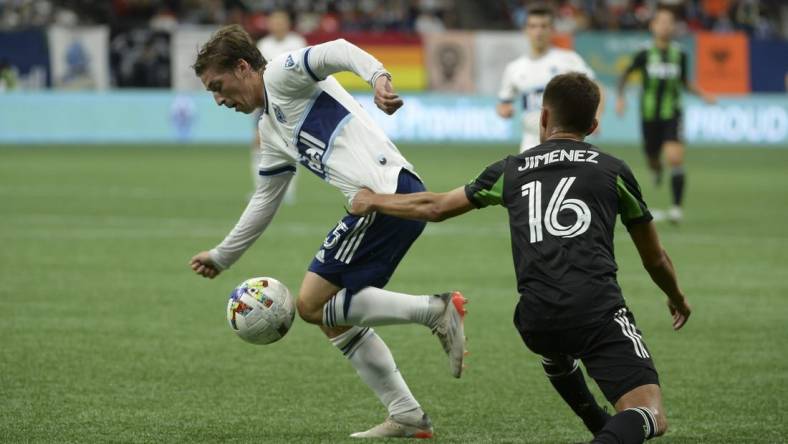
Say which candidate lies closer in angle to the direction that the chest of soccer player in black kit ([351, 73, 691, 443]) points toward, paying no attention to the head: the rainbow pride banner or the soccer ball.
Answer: the rainbow pride banner

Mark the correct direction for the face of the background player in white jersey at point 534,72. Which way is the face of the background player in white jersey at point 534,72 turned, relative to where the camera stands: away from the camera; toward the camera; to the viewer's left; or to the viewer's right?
toward the camera

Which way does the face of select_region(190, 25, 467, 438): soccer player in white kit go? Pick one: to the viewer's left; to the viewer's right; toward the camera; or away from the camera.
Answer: to the viewer's left

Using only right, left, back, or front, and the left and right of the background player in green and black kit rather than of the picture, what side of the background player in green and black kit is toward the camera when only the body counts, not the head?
front

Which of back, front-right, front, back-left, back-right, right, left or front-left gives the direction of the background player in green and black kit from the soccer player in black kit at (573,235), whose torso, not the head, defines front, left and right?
front

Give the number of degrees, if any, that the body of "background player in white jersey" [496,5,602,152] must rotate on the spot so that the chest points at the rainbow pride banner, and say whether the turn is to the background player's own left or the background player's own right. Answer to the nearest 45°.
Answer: approximately 180°

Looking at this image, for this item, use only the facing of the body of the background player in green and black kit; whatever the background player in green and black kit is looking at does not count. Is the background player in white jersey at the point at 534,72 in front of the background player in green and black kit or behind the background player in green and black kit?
in front

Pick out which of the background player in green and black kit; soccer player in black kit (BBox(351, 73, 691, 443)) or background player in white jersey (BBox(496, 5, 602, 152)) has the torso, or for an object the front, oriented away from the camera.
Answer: the soccer player in black kit

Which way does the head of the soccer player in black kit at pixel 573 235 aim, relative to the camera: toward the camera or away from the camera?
away from the camera

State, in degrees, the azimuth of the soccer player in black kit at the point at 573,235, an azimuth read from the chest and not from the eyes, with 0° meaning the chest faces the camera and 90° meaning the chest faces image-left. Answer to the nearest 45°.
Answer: approximately 180°

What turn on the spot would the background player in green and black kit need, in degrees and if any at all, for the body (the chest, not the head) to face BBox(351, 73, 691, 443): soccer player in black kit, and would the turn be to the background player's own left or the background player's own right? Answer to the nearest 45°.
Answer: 0° — they already face them

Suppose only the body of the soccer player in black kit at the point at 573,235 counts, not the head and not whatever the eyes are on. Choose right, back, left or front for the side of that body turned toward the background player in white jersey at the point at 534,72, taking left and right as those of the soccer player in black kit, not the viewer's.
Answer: front

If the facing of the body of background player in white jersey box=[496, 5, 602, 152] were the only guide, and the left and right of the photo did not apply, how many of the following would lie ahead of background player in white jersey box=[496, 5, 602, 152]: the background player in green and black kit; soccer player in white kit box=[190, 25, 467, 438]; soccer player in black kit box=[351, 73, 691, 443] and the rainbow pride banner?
2

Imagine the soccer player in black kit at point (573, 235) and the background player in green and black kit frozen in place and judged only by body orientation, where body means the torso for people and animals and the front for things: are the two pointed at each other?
yes

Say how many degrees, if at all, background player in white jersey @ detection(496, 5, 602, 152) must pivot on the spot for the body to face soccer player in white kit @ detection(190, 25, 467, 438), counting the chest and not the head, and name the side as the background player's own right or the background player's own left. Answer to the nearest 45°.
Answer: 0° — they already face them

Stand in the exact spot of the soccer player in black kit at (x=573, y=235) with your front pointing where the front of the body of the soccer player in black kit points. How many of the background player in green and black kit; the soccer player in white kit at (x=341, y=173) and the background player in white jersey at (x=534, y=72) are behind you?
0

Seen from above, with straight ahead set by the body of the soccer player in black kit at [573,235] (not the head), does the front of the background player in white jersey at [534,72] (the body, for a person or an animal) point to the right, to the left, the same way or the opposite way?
the opposite way

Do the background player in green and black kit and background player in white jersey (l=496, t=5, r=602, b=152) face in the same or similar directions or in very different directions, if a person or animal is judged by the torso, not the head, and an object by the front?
same or similar directions

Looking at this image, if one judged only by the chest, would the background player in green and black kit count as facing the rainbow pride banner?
no

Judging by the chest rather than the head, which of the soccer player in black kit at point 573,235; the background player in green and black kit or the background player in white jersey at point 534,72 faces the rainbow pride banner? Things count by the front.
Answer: the soccer player in black kit

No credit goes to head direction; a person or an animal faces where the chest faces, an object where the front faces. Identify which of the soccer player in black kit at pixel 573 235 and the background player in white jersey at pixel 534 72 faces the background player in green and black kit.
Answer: the soccer player in black kit
